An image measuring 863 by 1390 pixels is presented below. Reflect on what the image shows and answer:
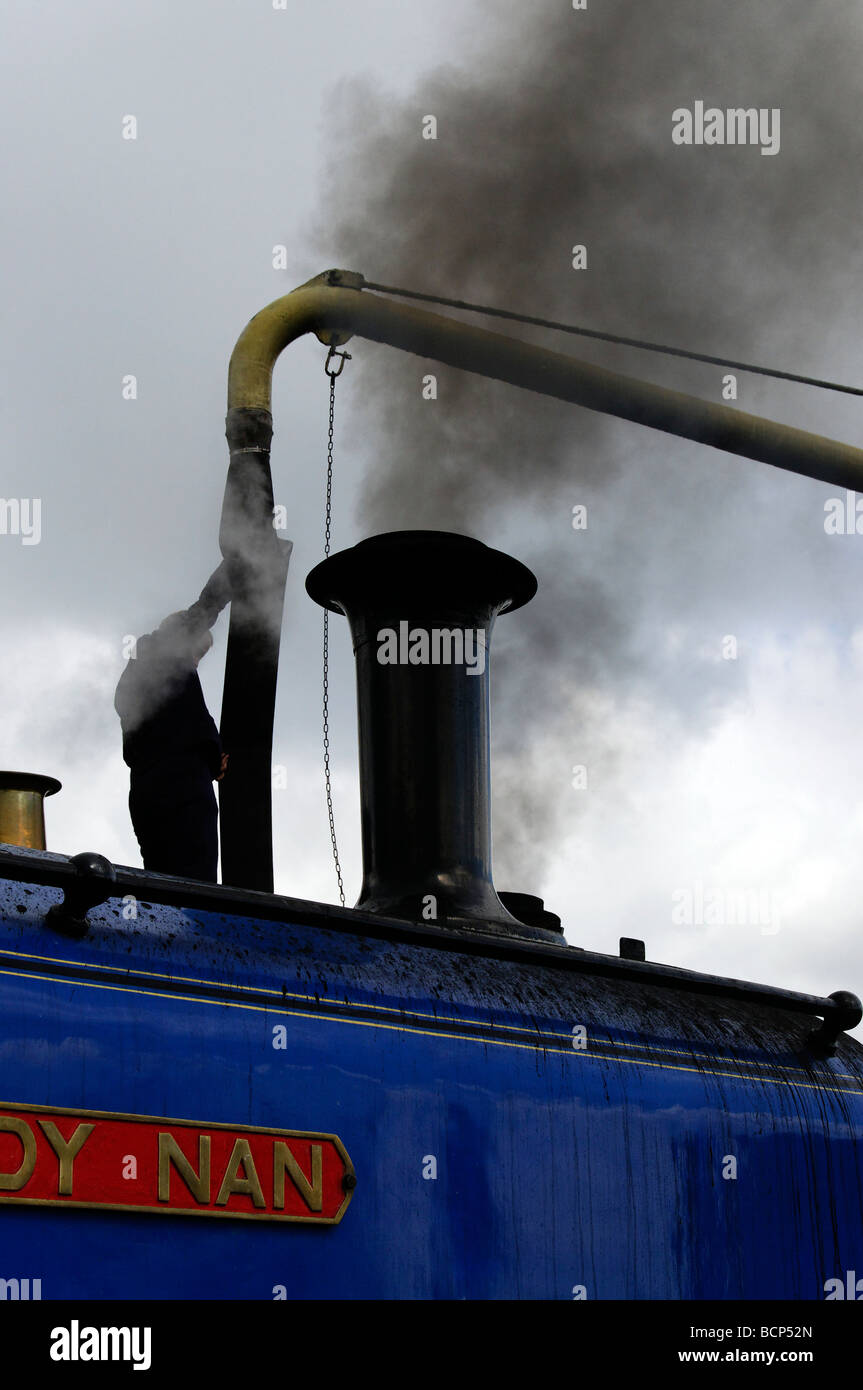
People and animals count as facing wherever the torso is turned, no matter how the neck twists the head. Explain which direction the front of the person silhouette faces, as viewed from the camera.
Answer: facing to the right of the viewer
